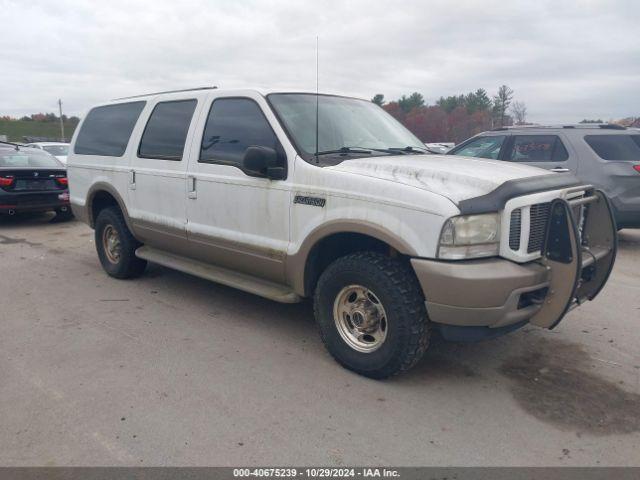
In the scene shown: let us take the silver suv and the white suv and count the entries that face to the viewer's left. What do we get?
1

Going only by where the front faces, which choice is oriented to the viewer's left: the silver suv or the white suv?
the silver suv

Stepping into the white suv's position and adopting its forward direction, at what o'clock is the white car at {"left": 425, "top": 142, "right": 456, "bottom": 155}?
The white car is roughly at 8 o'clock from the white suv.

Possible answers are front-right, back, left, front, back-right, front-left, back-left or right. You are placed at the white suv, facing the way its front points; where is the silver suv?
left

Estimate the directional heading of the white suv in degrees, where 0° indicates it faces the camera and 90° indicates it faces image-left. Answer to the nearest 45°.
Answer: approximately 315°

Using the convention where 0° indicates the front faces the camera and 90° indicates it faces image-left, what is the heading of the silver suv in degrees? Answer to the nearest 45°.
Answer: approximately 90°

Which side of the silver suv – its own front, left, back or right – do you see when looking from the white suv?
left
